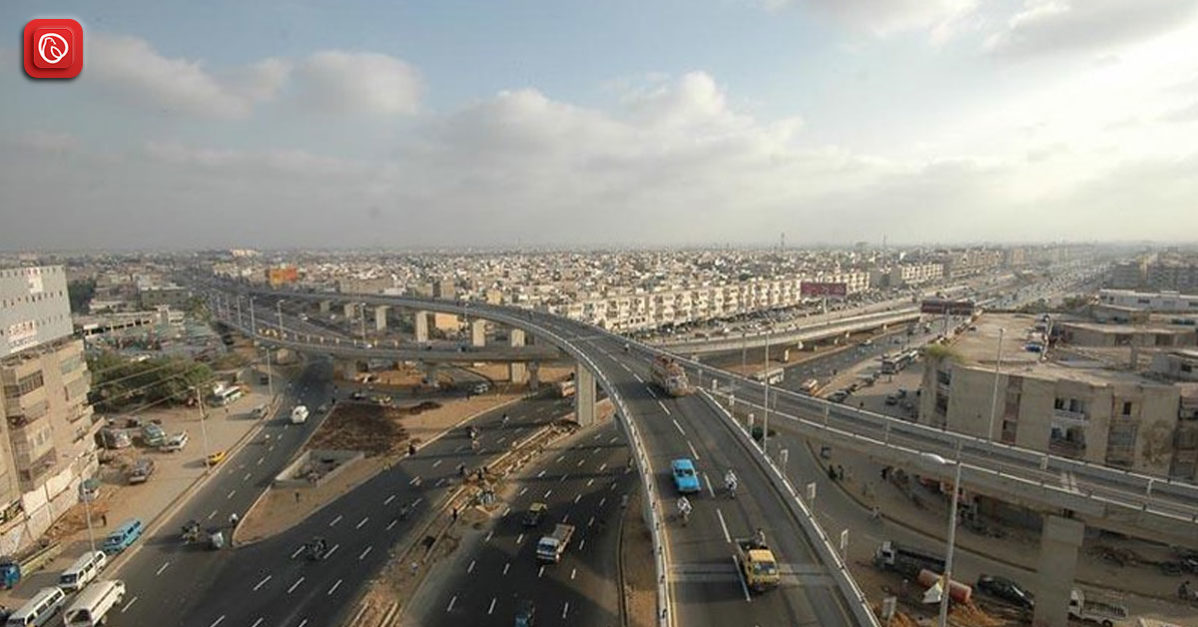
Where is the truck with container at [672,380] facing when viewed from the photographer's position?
facing the viewer and to the right of the viewer

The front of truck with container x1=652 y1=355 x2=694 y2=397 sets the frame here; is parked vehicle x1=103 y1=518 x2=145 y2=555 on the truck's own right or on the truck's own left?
on the truck's own right
